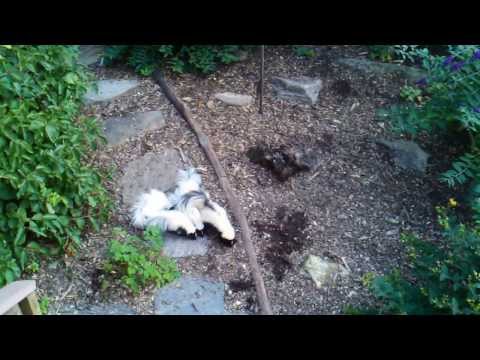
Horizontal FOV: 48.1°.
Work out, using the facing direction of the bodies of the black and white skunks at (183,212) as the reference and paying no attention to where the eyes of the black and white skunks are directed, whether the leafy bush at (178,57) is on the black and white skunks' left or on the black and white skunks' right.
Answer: on the black and white skunks' left

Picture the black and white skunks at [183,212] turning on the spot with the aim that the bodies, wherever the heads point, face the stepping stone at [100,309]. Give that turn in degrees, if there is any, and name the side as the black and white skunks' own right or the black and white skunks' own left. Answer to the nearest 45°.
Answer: approximately 135° to the black and white skunks' own right

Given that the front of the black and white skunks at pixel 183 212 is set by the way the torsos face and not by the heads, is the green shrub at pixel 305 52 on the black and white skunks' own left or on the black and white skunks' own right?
on the black and white skunks' own left

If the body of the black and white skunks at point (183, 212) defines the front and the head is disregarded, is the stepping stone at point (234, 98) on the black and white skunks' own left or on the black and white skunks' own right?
on the black and white skunks' own left

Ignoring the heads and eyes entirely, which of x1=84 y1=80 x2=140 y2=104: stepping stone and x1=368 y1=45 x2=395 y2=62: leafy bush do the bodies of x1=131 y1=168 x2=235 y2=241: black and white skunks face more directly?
the leafy bush

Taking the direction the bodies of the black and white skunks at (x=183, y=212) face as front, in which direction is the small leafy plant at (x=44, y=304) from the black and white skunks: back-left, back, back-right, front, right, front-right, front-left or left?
back-right

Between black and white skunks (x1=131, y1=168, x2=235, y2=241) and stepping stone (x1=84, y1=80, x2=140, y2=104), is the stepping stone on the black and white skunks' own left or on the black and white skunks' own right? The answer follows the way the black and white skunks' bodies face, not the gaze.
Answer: on the black and white skunks' own left

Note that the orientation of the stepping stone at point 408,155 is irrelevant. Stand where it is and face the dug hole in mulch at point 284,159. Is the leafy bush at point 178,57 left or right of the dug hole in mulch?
right

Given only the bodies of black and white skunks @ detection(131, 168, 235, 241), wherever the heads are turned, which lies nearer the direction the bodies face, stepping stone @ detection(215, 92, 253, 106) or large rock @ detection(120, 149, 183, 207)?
the stepping stone

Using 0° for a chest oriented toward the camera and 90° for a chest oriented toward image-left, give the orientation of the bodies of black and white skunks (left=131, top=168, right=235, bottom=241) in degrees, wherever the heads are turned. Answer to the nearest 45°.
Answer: approximately 270°
